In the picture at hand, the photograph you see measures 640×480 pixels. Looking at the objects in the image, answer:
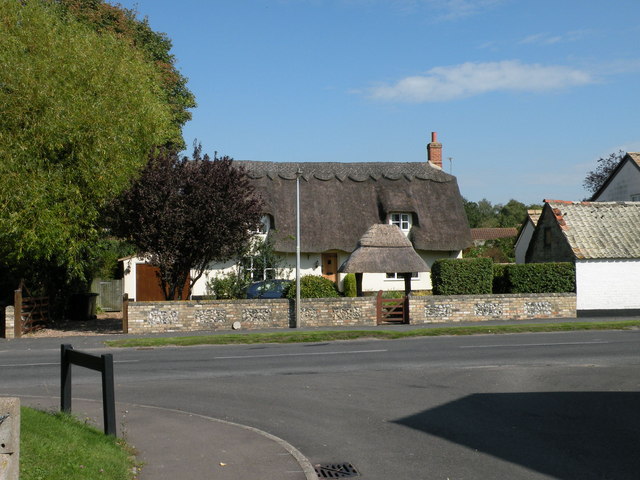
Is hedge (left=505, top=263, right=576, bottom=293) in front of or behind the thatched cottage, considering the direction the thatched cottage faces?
in front

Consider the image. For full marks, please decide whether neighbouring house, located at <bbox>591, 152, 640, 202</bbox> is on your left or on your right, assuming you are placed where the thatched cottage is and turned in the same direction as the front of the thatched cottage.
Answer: on your left

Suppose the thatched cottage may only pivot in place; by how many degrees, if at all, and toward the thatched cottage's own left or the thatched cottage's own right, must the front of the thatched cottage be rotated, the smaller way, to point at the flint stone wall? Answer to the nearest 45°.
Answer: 0° — it already faces it

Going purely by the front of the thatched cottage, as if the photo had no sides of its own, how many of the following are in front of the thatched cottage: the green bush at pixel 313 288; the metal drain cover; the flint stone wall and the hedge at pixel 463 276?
4

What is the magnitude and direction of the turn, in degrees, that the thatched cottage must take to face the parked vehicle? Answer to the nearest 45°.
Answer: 0° — it already faces it

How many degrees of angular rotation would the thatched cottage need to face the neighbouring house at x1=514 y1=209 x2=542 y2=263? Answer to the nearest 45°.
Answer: approximately 90° to its left

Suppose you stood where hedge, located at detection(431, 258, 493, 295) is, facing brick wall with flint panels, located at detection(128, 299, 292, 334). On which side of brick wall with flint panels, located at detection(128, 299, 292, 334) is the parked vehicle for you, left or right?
right

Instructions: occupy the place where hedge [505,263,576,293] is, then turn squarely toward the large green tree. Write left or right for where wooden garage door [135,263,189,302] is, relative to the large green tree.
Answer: right

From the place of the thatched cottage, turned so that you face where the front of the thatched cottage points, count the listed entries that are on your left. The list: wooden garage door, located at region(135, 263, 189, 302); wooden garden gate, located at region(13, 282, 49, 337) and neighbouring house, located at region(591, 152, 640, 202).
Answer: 1

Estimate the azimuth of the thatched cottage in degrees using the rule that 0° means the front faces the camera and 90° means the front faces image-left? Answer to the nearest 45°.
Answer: approximately 0°

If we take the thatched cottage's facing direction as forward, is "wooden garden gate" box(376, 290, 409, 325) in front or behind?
in front
